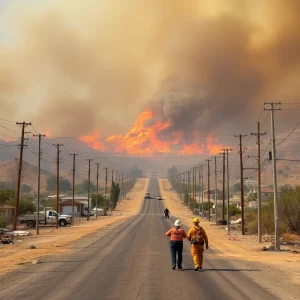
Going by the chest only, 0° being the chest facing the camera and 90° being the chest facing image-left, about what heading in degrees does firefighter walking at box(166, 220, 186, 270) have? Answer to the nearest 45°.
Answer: approximately 180°

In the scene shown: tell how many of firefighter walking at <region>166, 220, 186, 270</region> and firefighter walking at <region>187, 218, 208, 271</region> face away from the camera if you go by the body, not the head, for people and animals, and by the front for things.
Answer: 2

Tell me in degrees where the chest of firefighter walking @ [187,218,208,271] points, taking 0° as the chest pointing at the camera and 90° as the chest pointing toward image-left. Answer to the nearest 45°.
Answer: approximately 180°

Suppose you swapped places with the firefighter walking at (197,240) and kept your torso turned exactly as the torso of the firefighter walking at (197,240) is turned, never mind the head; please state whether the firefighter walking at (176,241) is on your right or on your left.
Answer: on your left

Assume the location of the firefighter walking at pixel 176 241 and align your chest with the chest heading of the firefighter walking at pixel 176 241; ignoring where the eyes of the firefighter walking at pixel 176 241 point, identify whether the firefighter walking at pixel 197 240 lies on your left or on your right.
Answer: on your right
